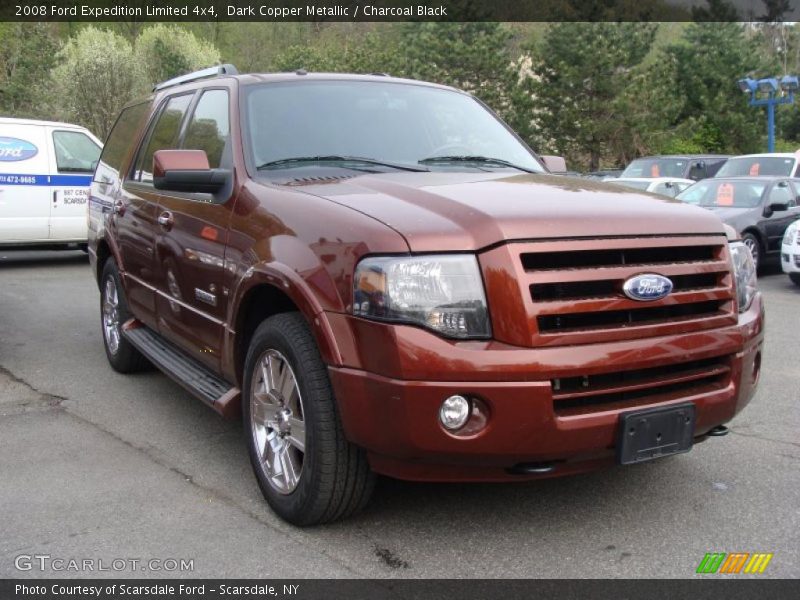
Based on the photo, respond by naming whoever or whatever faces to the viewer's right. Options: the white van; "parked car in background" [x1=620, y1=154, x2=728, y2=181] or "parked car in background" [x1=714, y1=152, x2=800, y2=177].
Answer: the white van

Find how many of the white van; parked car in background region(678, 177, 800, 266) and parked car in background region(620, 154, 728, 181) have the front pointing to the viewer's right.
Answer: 1

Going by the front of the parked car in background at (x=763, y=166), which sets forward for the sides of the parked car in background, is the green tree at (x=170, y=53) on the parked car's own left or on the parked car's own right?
on the parked car's own right

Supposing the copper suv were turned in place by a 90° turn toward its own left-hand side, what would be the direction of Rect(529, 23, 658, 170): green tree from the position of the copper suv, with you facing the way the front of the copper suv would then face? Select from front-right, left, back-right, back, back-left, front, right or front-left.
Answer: front-left

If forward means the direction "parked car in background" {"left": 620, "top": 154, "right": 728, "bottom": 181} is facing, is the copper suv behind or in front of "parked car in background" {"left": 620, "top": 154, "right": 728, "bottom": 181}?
in front

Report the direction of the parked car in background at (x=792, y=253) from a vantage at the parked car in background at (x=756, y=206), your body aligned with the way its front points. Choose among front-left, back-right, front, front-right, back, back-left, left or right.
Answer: front-left

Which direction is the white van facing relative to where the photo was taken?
to the viewer's right

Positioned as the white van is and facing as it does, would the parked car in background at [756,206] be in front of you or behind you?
in front

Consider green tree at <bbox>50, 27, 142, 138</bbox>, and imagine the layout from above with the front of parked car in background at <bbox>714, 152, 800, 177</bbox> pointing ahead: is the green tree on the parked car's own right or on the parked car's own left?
on the parked car's own right

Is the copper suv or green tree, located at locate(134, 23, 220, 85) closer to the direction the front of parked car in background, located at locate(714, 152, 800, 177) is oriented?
the copper suv
